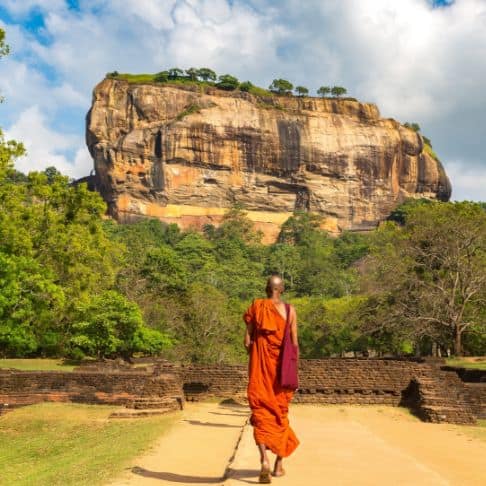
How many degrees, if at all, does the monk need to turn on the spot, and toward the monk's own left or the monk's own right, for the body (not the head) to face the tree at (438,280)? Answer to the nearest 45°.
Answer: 0° — they already face it

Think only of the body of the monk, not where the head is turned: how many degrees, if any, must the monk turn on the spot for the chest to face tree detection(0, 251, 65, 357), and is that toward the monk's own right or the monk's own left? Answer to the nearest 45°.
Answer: approximately 45° to the monk's own left

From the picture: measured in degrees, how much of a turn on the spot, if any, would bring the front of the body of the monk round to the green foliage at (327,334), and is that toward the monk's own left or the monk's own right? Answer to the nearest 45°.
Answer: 0° — they already face it

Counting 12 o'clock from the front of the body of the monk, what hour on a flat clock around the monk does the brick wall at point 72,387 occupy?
The brick wall is roughly at 11 o'clock from the monk.

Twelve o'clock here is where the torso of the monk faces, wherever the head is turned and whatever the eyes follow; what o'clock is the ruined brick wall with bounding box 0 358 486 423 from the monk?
The ruined brick wall is roughly at 12 o'clock from the monk.

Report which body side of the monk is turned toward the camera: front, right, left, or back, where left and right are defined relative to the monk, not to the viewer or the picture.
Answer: back
